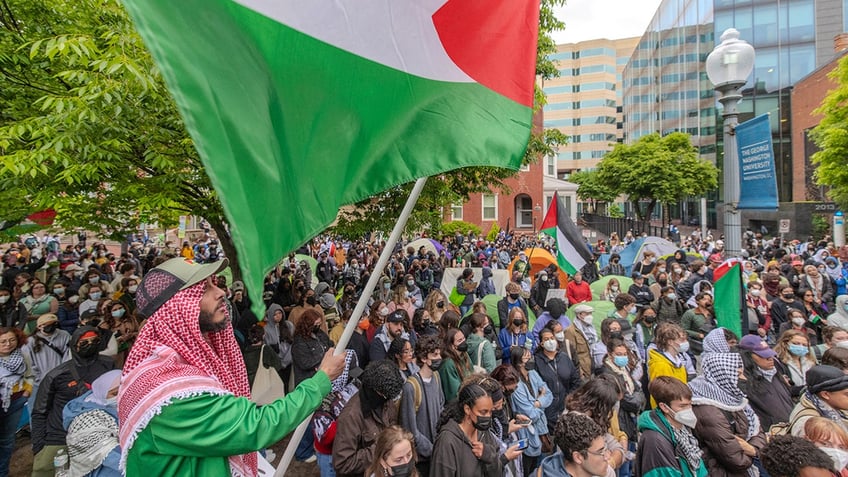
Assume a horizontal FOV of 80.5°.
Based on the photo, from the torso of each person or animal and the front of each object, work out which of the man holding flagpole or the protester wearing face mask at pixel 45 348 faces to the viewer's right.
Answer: the man holding flagpole

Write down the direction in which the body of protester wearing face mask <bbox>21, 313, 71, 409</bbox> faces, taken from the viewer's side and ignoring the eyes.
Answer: toward the camera

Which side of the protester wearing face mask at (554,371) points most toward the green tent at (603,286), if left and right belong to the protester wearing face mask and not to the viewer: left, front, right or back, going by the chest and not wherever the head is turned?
back

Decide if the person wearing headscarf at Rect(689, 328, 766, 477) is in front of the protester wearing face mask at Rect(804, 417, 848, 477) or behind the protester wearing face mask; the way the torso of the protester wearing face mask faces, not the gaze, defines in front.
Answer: behind

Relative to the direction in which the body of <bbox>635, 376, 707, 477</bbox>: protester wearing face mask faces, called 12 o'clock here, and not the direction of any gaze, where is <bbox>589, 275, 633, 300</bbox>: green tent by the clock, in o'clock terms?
The green tent is roughly at 7 o'clock from the protester wearing face mask.

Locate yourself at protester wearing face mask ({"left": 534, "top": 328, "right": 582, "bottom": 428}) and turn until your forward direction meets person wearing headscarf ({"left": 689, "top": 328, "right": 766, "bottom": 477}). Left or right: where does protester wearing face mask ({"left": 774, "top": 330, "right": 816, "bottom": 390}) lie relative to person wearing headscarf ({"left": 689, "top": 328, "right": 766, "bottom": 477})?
left

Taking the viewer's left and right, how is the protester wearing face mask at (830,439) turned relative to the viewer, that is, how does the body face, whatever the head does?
facing the viewer and to the right of the viewer

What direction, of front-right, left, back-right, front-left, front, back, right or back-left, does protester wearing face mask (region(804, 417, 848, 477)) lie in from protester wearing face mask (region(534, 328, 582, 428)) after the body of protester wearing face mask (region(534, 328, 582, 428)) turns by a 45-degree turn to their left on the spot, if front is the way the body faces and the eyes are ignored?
front

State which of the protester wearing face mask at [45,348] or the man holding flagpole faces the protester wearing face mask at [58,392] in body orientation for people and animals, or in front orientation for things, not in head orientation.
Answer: the protester wearing face mask at [45,348]

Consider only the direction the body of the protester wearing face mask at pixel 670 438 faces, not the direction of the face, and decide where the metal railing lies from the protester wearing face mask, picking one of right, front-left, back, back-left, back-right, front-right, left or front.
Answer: back-left

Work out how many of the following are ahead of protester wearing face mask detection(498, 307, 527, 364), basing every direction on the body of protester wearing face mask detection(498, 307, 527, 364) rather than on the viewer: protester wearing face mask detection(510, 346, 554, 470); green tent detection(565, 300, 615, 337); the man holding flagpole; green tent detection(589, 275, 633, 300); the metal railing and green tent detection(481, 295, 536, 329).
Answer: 2

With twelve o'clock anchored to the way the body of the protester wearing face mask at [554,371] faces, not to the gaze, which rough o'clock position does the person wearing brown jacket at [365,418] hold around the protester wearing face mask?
The person wearing brown jacket is roughly at 1 o'clock from the protester wearing face mask.

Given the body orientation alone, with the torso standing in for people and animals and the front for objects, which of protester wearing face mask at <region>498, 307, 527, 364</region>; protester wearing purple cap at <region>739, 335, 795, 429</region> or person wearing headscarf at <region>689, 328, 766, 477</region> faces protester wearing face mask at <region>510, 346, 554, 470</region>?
protester wearing face mask at <region>498, 307, 527, 364</region>

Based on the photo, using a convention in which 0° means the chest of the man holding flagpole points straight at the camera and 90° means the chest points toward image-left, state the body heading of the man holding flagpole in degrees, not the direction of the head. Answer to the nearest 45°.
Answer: approximately 270°

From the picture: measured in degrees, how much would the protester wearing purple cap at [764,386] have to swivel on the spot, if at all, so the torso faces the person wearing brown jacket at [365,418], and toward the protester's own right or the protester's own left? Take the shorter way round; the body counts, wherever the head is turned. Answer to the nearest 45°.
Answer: approximately 90° to the protester's own right
